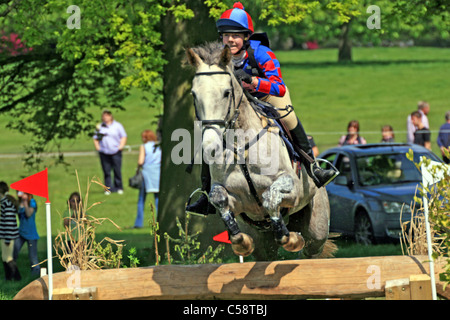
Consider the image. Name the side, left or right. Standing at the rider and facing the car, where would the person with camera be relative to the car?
left

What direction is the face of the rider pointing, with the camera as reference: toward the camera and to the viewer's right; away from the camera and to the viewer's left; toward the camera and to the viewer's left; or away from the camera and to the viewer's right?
toward the camera and to the viewer's left

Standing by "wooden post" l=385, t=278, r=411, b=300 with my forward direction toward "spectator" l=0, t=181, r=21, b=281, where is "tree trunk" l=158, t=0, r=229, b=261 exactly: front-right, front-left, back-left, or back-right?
front-right

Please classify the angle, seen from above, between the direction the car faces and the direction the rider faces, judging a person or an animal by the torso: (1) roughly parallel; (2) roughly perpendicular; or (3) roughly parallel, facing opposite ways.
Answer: roughly perpendicular

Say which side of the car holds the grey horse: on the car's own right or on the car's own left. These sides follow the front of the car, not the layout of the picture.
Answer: on the car's own right

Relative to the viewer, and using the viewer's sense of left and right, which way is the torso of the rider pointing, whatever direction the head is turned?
facing the viewer and to the left of the viewer

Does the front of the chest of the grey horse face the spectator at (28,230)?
no

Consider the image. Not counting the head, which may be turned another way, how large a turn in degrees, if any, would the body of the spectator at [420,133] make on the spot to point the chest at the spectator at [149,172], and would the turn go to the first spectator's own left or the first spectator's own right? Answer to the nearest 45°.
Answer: approximately 45° to the first spectator's own right

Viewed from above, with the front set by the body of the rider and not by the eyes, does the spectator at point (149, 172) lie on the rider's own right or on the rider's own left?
on the rider's own right

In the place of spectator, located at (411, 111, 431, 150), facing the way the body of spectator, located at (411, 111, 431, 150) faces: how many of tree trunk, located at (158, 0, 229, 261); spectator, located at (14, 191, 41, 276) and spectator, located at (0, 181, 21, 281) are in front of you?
3

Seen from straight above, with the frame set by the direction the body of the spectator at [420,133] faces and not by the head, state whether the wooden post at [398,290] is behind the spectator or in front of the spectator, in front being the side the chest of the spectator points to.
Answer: in front

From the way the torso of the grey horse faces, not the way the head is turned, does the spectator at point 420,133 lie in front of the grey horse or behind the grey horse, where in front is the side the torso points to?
behind
